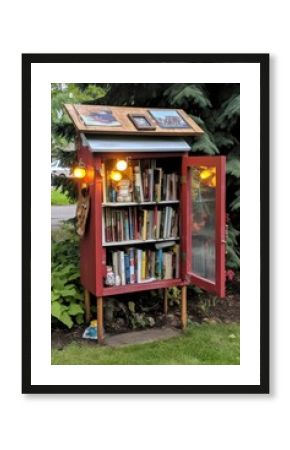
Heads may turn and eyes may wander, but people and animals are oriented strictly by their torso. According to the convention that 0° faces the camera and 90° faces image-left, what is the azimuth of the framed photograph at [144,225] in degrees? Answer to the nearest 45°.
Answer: approximately 0°
